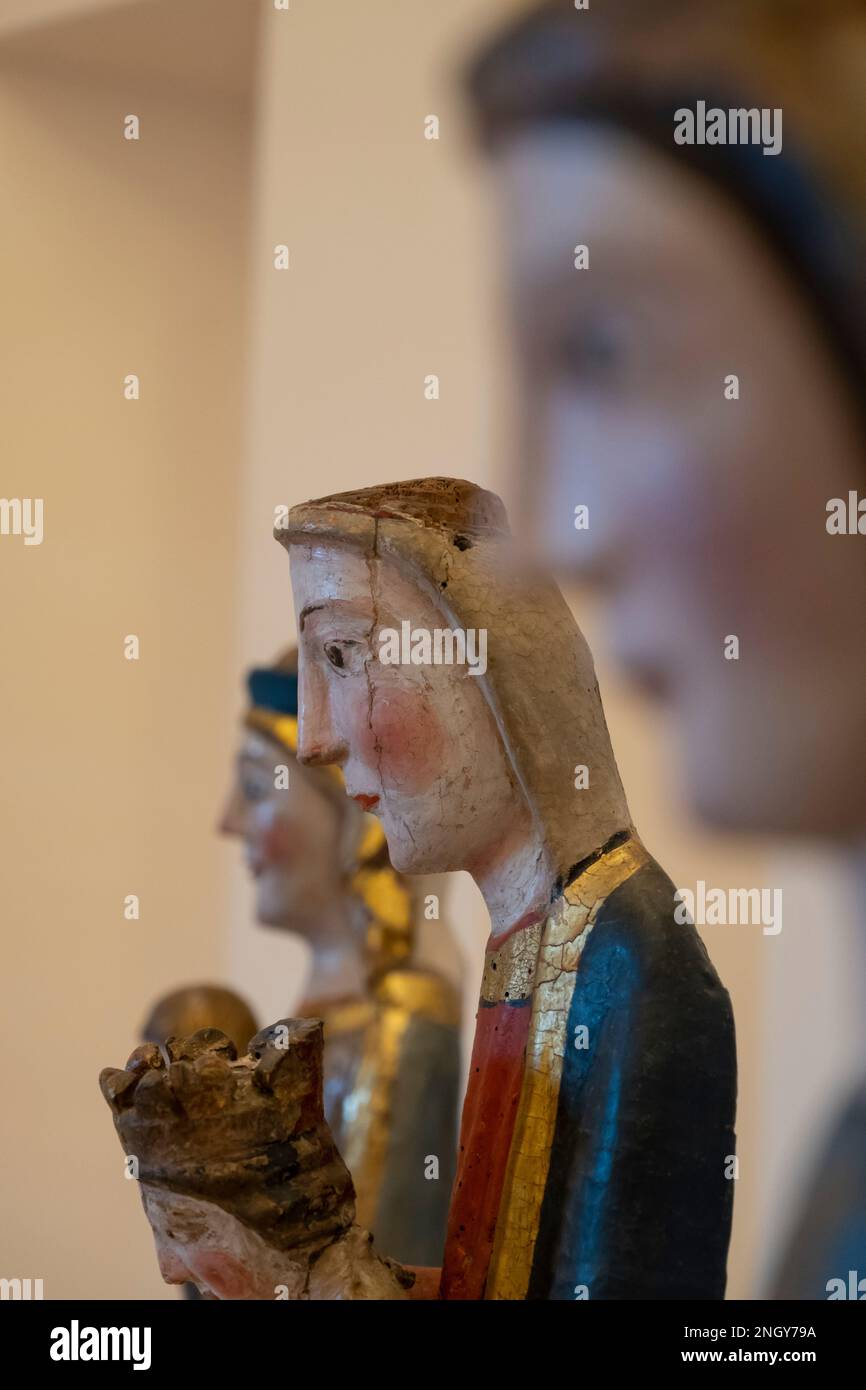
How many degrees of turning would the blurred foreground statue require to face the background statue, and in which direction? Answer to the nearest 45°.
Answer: approximately 90° to its right

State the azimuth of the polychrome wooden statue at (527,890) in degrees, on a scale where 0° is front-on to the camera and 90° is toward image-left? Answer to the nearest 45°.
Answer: approximately 90°

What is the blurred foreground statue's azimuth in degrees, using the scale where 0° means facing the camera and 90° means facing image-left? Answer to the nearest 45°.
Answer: approximately 90°

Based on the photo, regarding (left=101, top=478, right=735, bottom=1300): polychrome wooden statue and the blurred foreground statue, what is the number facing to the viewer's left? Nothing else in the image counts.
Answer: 2

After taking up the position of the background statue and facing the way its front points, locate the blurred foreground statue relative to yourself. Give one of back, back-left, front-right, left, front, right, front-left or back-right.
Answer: left

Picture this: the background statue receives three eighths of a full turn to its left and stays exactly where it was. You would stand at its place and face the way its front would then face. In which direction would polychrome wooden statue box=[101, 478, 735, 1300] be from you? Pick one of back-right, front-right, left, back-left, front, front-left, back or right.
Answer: front-right

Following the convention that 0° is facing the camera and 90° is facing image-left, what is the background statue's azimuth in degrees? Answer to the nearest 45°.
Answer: approximately 90°
